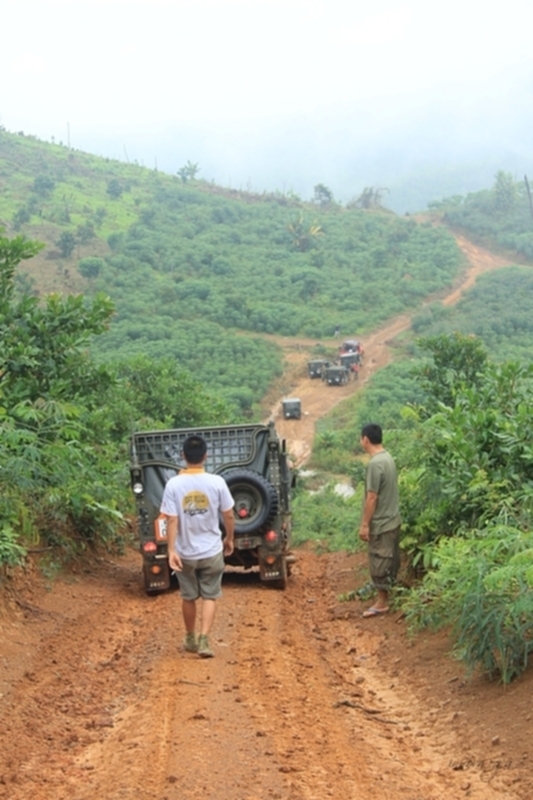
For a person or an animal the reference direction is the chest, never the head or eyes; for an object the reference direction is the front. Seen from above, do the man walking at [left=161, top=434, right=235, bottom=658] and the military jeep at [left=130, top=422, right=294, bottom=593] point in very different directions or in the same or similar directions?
same or similar directions

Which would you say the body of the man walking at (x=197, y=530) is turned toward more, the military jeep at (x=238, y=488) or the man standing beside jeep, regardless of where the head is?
the military jeep

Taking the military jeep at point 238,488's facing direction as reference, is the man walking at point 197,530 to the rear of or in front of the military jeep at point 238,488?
to the rear

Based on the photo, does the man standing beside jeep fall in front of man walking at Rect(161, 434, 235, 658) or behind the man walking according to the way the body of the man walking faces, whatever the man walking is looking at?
in front

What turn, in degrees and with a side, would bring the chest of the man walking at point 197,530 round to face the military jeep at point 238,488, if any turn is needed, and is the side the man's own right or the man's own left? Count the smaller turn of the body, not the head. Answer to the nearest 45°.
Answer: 0° — they already face it

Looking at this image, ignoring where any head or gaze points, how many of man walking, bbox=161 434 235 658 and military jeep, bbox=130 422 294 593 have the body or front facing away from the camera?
2

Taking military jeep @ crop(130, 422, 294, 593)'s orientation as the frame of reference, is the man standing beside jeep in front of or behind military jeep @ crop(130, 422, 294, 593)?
behind

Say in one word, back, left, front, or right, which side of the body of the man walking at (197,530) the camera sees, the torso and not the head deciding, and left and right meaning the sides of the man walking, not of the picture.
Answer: back

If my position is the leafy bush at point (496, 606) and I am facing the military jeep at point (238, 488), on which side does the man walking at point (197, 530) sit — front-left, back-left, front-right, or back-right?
front-left

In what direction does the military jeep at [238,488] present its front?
away from the camera

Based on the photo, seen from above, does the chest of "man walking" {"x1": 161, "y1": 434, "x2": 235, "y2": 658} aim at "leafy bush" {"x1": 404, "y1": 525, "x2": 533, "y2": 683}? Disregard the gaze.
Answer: no

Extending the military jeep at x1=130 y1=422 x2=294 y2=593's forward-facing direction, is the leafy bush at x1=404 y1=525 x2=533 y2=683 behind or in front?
behind
